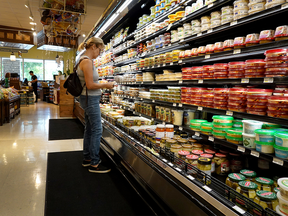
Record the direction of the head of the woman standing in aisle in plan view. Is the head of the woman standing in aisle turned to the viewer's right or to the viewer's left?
to the viewer's right

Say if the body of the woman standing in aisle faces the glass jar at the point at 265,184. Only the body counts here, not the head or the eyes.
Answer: no

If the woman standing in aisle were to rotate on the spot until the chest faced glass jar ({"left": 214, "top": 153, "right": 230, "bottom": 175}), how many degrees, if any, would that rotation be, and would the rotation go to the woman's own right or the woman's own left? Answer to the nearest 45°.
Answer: approximately 45° to the woman's own right

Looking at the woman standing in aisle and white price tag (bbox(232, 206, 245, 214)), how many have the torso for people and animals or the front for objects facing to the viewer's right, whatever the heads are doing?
1

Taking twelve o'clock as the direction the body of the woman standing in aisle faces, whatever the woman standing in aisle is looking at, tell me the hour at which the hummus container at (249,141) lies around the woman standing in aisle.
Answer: The hummus container is roughly at 2 o'clock from the woman standing in aisle.

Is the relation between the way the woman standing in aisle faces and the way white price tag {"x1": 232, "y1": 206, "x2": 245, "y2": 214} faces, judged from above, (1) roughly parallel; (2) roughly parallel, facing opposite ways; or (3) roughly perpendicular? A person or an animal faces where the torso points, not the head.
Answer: roughly parallel, facing opposite ways

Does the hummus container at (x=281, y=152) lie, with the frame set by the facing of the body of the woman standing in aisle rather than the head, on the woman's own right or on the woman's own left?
on the woman's own right

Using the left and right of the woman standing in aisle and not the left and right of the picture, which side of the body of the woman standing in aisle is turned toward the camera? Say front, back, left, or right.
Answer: right

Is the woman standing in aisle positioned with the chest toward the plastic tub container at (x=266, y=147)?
no

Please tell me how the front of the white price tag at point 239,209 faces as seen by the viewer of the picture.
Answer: facing the viewer and to the left of the viewer
